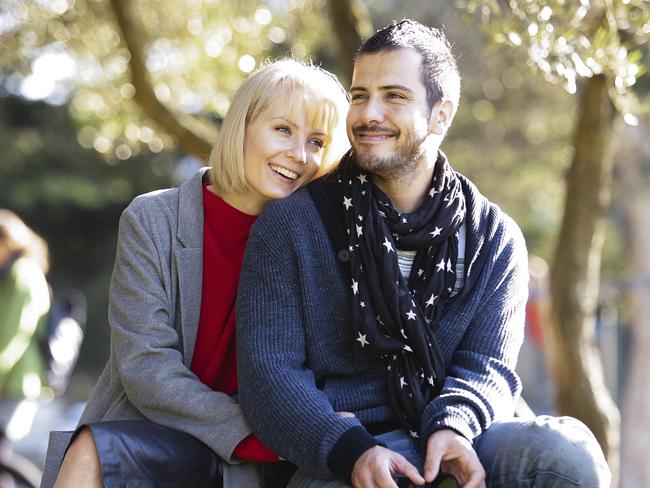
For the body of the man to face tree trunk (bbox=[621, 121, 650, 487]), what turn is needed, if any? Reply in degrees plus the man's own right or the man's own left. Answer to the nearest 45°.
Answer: approximately 180°

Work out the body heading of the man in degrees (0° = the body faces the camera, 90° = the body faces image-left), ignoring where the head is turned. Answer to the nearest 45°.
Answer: approximately 0°

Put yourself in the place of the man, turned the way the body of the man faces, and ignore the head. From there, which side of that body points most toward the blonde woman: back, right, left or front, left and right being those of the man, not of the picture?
right

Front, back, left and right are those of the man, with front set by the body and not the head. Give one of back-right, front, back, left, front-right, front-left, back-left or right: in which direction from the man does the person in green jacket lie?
back-right

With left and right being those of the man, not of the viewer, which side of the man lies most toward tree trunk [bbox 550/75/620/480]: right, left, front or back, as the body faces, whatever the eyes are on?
back
